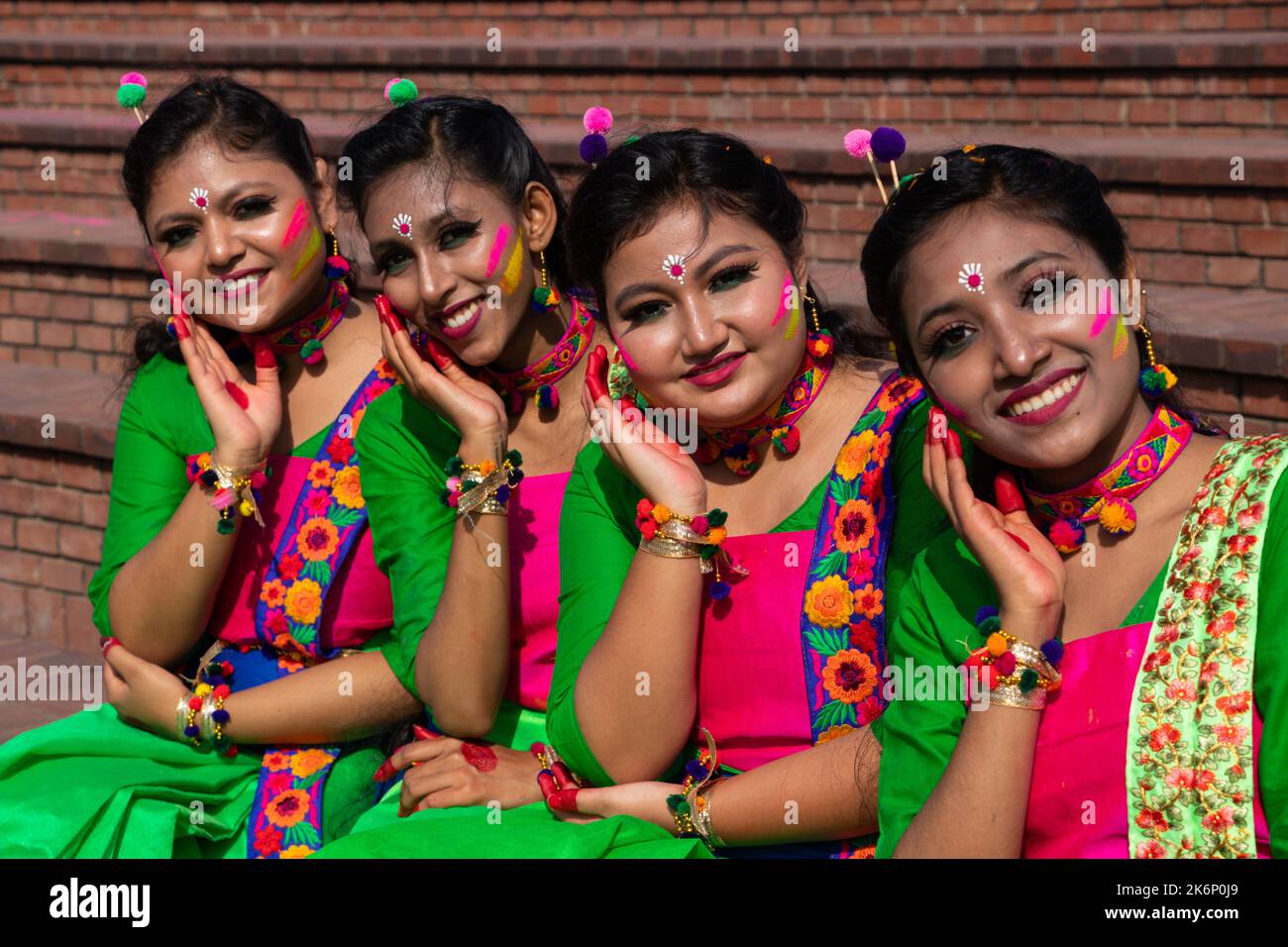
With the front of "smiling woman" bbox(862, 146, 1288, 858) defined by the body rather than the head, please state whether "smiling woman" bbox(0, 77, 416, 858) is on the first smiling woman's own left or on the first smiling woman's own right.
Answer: on the first smiling woman's own right

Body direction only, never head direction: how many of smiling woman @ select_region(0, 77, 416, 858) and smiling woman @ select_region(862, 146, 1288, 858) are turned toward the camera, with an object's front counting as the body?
2

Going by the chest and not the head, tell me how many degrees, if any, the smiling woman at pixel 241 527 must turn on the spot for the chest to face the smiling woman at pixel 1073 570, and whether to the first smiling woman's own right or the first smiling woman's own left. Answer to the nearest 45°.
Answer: approximately 45° to the first smiling woman's own left

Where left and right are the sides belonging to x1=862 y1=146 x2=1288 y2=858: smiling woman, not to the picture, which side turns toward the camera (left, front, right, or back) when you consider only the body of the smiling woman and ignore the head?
front

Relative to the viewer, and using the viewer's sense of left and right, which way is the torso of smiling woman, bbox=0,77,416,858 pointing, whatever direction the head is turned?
facing the viewer
